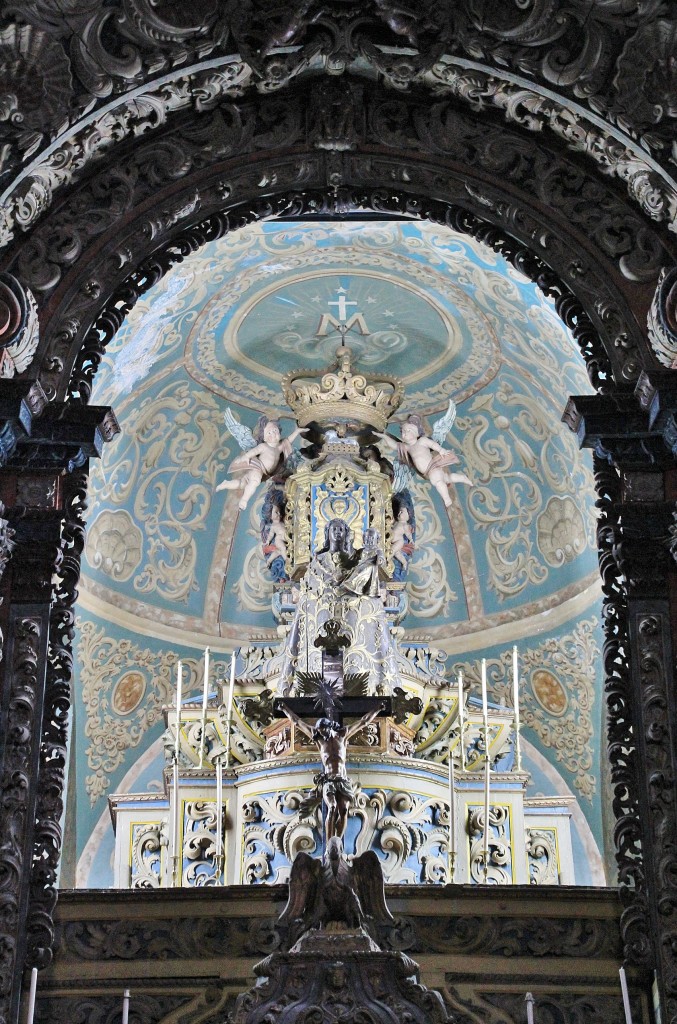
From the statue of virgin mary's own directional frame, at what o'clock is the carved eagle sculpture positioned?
The carved eagle sculpture is roughly at 12 o'clock from the statue of virgin mary.

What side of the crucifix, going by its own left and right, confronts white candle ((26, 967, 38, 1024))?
right

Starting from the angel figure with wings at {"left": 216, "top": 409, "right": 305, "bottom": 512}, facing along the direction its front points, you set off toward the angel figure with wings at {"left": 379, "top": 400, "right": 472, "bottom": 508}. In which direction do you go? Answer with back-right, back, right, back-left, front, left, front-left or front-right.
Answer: front-left

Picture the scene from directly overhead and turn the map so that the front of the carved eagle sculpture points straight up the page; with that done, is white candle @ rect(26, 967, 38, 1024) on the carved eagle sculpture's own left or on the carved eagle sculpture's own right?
on the carved eagle sculpture's own right

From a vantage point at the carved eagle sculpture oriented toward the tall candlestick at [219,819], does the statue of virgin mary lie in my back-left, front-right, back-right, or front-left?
front-right

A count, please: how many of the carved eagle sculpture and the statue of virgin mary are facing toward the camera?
2

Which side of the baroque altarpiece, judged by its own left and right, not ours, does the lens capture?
front

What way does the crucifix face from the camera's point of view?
toward the camera

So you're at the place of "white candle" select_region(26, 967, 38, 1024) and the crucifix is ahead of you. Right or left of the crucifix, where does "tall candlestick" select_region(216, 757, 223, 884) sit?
left

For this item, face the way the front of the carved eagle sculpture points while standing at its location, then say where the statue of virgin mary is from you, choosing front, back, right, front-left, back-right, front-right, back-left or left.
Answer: back
